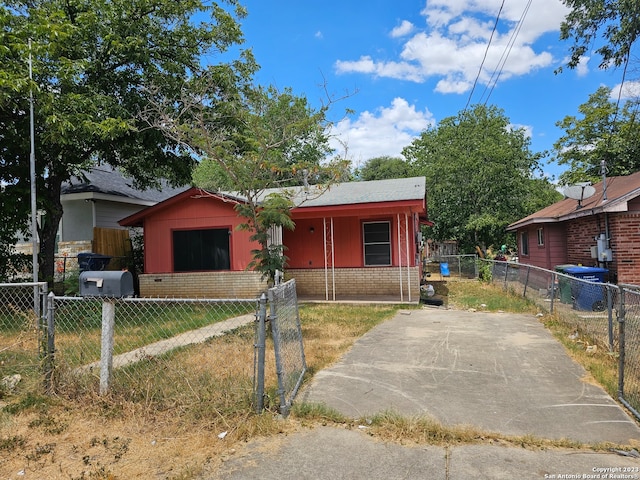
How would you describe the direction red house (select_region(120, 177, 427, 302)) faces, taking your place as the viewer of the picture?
facing the viewer

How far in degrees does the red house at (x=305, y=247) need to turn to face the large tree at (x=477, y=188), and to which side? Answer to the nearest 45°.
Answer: approximately 135° to its left

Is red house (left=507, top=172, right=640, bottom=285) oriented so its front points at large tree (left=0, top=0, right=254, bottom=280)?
no

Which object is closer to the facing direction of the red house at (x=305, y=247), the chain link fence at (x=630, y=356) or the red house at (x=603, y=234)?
the chain link fence

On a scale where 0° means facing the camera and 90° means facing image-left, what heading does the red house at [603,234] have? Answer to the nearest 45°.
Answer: approximately 315°

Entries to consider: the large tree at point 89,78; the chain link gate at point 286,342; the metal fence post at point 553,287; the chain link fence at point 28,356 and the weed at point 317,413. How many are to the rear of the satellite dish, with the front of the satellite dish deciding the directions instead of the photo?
0

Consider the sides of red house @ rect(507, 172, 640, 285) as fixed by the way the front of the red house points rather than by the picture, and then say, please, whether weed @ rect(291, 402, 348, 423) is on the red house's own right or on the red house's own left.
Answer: on the red house's own right

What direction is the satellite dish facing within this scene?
toward the camera

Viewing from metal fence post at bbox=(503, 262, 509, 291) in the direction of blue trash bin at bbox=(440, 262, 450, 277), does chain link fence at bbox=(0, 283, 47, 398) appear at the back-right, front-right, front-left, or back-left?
back-left

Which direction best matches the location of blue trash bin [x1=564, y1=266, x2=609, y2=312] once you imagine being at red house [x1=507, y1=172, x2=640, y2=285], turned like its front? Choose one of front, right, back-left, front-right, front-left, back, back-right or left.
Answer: front-right

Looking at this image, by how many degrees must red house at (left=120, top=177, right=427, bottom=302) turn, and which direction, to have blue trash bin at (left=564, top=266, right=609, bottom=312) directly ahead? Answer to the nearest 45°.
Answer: approximately 45° to its left

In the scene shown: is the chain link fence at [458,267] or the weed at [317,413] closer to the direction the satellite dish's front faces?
the weed

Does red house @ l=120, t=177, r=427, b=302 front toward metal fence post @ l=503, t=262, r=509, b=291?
no

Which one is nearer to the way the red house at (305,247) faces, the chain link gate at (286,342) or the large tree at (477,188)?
the chain link gate

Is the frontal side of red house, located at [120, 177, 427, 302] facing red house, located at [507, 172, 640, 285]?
no

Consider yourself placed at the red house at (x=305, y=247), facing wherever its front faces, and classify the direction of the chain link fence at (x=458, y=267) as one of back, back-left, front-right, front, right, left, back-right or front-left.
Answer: back-left
